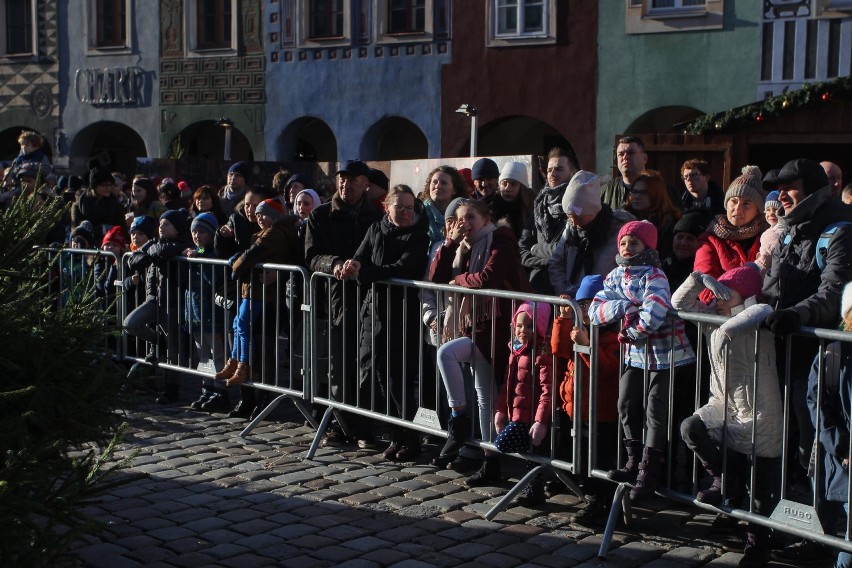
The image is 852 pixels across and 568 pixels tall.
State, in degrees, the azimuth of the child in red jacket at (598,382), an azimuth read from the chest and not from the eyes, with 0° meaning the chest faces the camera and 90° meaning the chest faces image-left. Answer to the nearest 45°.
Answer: approximately 45°

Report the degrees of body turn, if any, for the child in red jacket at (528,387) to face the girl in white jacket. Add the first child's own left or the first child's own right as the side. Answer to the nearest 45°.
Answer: approximately 90° to the first child's own left

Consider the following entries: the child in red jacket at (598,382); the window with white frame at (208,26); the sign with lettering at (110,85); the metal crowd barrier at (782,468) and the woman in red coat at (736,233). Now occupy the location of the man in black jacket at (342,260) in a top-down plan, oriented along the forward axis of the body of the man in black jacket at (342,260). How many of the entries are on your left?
3

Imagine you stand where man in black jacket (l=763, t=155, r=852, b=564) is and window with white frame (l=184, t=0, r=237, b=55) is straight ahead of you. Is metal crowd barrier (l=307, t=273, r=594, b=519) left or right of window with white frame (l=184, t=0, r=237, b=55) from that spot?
left

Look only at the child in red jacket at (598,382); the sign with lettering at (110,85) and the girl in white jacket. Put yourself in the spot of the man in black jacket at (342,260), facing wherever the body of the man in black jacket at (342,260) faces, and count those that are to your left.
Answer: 2

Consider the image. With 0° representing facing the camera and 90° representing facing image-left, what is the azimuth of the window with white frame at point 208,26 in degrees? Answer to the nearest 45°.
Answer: approximately 0°

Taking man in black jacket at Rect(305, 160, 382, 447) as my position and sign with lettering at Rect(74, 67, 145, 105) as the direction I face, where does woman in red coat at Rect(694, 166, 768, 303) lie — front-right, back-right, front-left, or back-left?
back-right

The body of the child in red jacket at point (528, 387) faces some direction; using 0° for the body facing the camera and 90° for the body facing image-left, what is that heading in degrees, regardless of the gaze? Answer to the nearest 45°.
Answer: approximately 45°
